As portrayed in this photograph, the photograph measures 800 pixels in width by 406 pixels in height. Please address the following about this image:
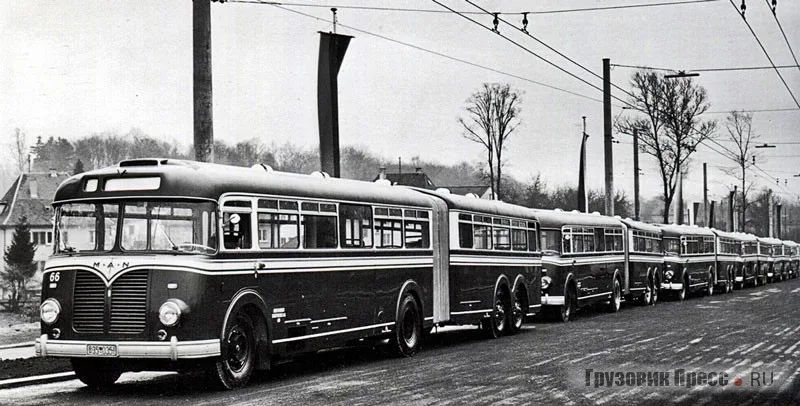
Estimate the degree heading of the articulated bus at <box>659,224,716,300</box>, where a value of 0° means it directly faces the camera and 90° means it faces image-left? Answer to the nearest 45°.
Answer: approximately 45°

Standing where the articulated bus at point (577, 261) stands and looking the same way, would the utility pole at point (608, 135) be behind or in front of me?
behind

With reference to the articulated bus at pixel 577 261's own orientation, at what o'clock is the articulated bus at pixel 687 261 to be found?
the articulated bus at pixel 687 261 is roughly at 5 o'clock from the articulated bus at pixel 577 261.

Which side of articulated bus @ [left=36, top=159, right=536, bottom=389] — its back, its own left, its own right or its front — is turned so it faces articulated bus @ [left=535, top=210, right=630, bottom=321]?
back

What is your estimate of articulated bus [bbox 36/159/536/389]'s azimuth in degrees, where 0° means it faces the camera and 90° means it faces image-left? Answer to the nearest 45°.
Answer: approximately 45°

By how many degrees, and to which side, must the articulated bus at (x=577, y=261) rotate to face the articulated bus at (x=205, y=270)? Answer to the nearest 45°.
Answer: approximately 45° to its left
